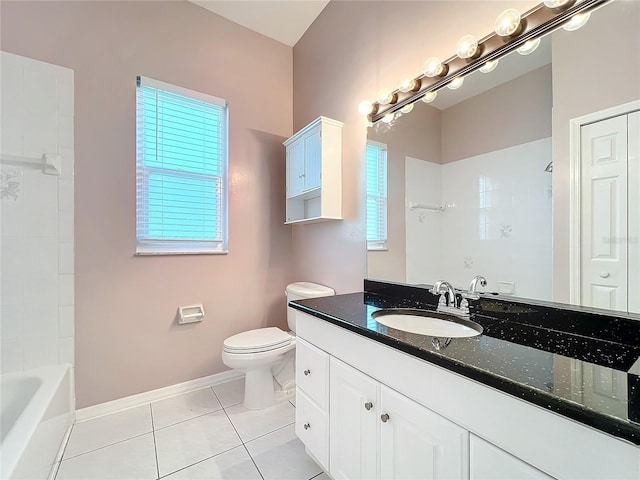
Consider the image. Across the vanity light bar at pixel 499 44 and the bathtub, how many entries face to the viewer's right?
1

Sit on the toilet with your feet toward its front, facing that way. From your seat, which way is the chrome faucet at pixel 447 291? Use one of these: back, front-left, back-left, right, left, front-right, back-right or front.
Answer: left

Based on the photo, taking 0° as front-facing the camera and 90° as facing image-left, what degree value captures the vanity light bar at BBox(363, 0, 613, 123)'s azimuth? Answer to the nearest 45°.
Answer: approximately 45°

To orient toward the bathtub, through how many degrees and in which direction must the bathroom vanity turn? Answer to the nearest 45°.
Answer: approximately 45° to its right

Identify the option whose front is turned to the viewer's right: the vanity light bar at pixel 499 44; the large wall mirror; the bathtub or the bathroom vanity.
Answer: the bathtub

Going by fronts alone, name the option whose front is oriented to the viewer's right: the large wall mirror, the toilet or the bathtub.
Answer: the bathtub

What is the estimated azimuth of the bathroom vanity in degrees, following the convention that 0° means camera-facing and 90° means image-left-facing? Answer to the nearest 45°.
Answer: approximately 45°

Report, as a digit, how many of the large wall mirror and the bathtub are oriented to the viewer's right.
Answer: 1

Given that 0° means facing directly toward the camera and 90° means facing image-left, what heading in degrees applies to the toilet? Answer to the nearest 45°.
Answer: approximately 45°

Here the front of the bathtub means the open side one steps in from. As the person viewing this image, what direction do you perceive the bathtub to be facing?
facing to the right of the viewer

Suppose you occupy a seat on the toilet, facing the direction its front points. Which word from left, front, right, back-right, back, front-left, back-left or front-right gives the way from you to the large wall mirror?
left
